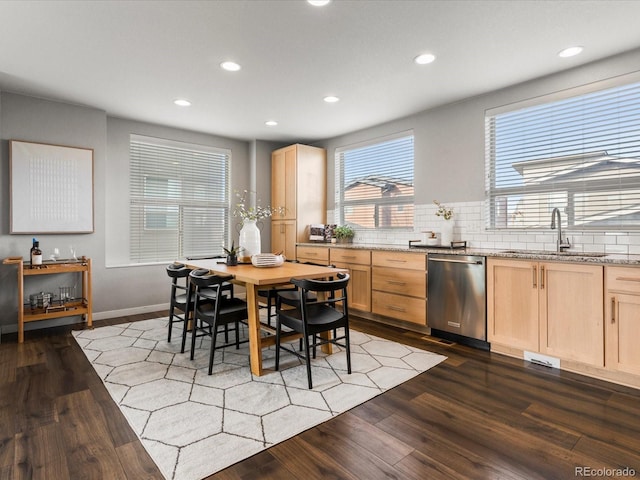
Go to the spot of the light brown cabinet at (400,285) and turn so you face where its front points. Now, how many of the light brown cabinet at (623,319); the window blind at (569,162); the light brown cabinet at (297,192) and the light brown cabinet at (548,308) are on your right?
1

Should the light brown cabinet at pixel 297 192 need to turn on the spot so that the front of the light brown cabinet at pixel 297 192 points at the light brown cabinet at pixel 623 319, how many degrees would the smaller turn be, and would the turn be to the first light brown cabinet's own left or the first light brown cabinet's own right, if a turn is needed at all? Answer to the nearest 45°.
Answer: approximately 90° to the first light brown cabinet's own left

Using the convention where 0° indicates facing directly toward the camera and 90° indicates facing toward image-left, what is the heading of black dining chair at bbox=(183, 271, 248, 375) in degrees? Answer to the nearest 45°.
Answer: approximately 225°

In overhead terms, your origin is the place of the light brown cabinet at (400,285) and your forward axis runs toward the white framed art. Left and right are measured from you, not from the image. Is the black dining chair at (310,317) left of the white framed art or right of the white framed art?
left

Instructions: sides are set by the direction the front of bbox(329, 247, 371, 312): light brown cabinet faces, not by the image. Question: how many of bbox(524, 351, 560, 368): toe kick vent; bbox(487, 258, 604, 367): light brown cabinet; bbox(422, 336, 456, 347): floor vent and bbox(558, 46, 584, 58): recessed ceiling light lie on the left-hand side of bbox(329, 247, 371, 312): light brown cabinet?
4

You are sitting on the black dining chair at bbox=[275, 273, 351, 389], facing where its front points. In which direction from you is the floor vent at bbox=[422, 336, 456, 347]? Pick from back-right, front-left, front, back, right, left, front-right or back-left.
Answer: right

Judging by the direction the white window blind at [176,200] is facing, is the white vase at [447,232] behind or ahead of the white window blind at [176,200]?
ahead

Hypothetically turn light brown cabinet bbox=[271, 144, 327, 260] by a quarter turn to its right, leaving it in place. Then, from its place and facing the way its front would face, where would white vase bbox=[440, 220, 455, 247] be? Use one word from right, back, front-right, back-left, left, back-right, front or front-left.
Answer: back

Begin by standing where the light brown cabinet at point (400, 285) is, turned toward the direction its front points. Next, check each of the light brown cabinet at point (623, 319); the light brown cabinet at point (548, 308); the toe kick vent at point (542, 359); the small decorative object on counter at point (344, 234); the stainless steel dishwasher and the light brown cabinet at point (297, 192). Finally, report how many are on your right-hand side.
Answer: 2

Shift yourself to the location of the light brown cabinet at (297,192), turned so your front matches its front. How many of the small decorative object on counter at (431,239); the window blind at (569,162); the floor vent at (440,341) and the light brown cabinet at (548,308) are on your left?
4

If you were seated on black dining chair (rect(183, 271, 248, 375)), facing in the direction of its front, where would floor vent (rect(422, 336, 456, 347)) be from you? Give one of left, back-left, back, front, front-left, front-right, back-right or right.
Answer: front-right

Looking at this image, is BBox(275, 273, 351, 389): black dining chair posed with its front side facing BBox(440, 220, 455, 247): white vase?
no

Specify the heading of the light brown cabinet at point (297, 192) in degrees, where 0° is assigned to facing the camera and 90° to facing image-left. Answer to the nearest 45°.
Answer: approximately 45°

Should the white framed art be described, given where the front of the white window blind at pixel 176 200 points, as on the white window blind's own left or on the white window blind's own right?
on the white window blind's own right

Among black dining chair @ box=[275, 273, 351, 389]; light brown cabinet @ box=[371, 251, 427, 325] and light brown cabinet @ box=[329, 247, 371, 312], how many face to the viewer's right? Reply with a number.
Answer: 0

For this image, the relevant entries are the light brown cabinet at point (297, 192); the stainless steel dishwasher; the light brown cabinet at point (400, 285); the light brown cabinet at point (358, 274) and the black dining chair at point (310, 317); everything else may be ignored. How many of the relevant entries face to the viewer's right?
0

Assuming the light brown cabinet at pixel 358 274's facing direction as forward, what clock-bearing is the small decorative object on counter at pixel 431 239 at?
The small decorative object on counter is roughly at 8 o'clock from the light brown cabinet.

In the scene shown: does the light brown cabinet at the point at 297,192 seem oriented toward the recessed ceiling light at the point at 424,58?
no

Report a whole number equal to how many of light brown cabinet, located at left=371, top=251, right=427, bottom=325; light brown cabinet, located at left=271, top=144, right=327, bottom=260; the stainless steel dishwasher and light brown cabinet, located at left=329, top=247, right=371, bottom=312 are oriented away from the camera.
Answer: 0

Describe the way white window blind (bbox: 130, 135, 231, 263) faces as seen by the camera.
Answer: facing the viewer and to the right of the viewer
